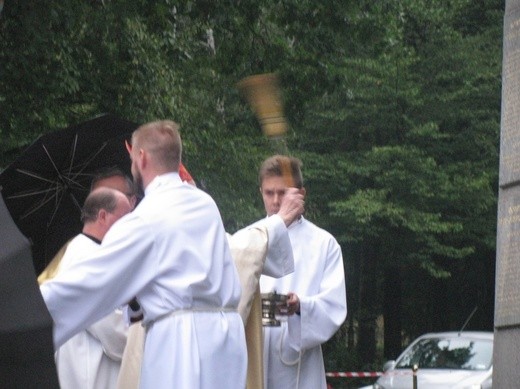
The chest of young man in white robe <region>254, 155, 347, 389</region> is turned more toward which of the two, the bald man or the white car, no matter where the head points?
the bald man

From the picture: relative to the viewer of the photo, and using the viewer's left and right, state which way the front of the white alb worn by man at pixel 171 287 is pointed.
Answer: facing away from the viewer and to the left of the viewer

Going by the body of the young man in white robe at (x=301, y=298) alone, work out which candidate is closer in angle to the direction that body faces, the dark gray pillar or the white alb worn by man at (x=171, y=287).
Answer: the white alb worn by man

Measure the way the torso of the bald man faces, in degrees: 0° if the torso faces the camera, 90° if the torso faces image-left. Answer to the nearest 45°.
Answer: approximately 270°

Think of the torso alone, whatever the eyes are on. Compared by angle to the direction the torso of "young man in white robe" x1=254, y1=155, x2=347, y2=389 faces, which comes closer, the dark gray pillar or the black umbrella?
the black umbrella

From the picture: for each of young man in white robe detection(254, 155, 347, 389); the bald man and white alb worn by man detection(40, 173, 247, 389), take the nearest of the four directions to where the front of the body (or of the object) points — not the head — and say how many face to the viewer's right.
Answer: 1

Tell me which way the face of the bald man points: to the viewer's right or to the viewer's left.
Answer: to the viewer's right

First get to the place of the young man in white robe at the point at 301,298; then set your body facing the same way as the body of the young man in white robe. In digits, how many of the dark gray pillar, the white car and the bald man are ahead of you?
1
